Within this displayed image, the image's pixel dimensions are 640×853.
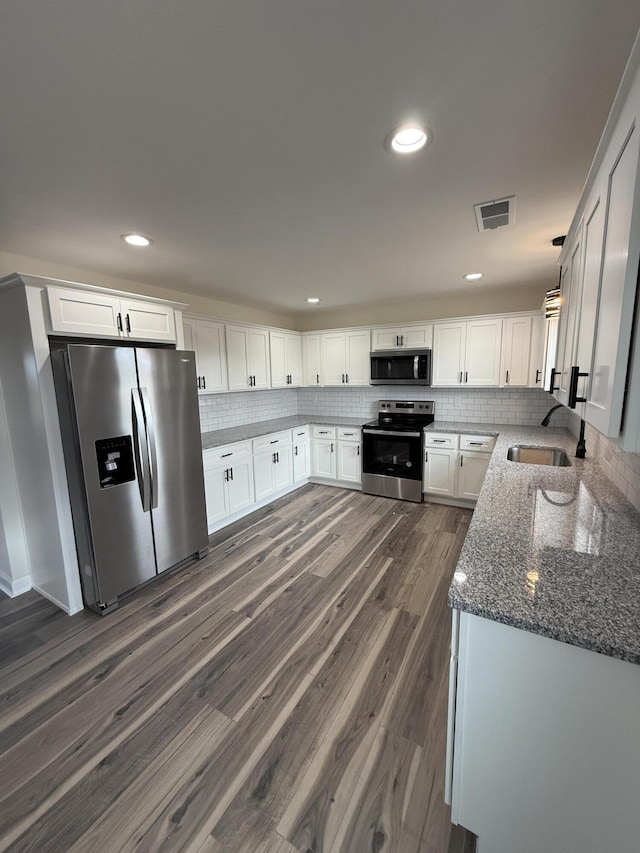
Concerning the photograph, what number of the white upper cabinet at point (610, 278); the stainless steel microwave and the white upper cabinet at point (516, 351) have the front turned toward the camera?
2

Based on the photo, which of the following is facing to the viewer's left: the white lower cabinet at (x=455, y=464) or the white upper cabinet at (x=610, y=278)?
the white upper cabinet

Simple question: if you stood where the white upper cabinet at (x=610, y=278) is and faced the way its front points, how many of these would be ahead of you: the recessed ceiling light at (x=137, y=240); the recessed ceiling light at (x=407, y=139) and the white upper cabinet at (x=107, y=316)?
3

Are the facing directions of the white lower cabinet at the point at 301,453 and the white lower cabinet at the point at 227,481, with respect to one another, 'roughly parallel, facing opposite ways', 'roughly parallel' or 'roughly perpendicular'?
roughly parallel

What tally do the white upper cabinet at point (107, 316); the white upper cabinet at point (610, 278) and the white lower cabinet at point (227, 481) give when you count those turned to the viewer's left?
1

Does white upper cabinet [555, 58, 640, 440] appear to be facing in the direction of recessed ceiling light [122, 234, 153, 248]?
yes

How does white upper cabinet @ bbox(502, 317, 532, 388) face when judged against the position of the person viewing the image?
facing the viewer

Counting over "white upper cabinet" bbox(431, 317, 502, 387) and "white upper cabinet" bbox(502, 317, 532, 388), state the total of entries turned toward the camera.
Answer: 2

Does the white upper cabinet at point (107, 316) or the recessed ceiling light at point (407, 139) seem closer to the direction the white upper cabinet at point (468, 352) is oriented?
the recessed ceiling light

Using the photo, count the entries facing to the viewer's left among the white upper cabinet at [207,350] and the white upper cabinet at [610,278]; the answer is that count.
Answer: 1

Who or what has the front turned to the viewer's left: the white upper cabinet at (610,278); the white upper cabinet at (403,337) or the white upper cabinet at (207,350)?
the white upper cabinet at (610,278)

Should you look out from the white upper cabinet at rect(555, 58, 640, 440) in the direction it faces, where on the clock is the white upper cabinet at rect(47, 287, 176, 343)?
the white upper cabinet at rect(47, 287, 176, 343) is roughly at 12 o'clock from the white upper cabinet at rect(555, 58, 640, 440).

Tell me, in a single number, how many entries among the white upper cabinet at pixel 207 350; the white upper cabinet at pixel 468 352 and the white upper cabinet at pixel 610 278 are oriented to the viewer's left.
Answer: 1

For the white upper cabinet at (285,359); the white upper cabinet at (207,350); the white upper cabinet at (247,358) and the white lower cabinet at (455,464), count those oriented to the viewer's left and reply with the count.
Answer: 0

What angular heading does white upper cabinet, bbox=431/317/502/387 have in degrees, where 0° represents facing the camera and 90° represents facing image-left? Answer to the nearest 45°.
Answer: approximately 0°

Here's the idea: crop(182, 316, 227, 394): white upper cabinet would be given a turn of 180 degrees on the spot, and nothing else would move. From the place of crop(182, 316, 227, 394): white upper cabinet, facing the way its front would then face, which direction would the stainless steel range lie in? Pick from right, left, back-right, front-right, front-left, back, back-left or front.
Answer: back-right

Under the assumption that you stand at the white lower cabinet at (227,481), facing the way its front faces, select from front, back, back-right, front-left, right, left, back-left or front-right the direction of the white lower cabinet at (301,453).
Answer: left

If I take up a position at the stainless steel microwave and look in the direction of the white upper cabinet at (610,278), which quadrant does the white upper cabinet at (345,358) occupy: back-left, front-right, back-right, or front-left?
back-right
